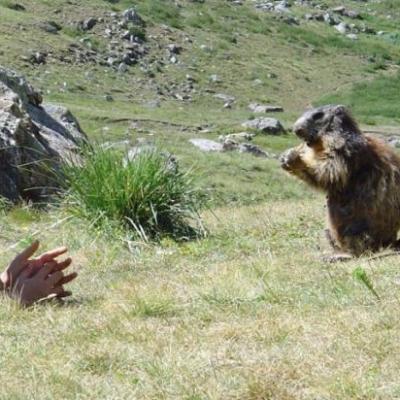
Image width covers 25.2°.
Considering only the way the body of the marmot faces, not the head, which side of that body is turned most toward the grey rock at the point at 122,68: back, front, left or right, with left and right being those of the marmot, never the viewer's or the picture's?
right

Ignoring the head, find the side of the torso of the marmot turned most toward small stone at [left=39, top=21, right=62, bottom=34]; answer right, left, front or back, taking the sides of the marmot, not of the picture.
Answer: right

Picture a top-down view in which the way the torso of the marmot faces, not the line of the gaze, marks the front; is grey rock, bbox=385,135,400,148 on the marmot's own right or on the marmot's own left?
on the marmot's own right

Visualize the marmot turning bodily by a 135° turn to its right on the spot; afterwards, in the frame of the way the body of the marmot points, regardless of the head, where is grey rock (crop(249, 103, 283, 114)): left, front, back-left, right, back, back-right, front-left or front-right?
front-left

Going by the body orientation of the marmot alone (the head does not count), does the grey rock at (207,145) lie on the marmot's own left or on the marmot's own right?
on the marmot's own right

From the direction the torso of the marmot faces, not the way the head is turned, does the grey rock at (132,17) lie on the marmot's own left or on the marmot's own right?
on the marmot's own right

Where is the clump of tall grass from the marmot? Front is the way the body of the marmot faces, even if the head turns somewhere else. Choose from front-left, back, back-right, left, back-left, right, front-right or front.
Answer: front-right

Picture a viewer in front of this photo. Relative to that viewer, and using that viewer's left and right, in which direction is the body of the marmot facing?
facing to the left of the viewer

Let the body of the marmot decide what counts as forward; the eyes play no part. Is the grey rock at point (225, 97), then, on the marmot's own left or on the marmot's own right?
on the marmot's own right

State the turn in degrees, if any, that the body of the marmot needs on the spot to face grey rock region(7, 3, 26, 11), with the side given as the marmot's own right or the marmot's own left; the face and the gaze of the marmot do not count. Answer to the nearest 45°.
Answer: approximately 45° to the marmot's own right

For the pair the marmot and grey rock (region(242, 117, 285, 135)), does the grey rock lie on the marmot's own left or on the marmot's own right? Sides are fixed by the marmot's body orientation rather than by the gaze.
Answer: on the marmot's own right

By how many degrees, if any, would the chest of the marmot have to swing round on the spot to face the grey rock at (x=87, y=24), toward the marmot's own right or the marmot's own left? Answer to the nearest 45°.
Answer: approximately 90° to the marmot's own right

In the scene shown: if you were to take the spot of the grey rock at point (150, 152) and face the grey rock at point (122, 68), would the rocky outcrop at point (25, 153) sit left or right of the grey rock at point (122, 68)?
left
